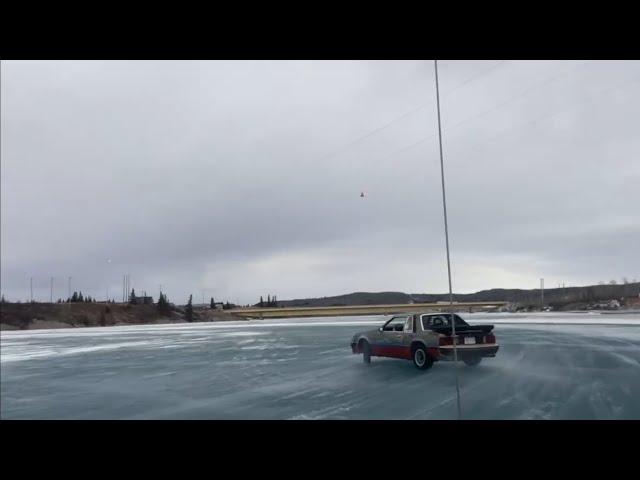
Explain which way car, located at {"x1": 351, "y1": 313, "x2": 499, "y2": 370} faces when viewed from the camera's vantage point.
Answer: facing away from the viewer and to the left of the viewer
